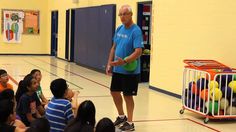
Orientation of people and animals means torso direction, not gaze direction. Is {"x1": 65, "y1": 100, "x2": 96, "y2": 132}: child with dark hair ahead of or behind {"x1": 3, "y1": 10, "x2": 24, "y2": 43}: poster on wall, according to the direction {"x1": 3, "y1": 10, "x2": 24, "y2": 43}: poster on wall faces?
ahead

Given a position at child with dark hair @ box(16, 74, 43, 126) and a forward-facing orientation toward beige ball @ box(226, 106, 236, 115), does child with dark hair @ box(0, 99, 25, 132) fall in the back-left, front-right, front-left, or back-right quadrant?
back-right

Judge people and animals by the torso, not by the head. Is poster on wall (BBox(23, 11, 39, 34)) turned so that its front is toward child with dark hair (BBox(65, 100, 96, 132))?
yes

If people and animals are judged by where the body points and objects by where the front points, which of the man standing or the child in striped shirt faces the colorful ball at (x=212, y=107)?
the child in striped shirt

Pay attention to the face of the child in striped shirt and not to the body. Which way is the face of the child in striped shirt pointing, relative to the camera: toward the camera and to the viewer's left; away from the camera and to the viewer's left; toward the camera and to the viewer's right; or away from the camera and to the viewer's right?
away from the camera and to the viewer's right

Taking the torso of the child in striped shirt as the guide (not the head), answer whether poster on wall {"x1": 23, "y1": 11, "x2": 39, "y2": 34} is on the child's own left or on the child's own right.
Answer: on the child's own left

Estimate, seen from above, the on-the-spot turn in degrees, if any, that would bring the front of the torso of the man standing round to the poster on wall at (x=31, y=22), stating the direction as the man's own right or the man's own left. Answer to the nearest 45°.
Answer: approximately 135° to the man's own right

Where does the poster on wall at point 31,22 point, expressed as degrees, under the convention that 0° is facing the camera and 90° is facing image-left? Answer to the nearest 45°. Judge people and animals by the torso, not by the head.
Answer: approximately 0°

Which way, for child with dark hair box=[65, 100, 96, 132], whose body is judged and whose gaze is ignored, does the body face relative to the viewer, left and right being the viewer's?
facing away from the viewer and to the right of the viewer

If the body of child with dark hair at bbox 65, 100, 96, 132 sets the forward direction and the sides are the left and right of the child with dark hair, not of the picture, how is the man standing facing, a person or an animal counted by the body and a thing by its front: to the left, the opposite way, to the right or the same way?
the opposite way

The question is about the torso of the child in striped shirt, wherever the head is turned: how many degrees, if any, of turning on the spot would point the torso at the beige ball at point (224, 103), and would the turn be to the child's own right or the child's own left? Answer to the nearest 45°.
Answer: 0° — they already face it
